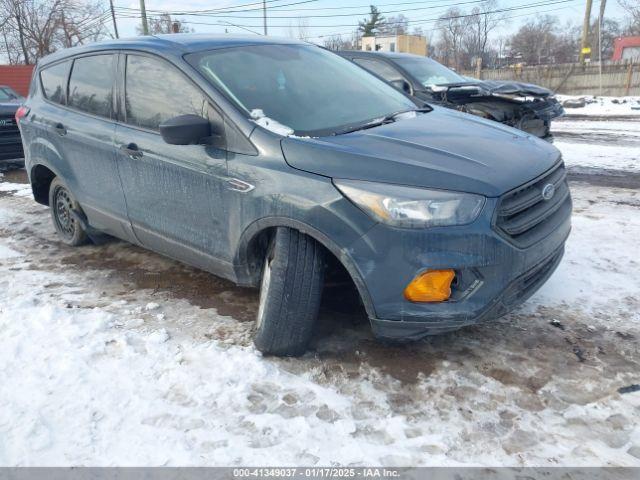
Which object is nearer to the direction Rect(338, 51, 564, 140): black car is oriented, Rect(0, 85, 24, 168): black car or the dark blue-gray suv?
the dark blue-gray suv

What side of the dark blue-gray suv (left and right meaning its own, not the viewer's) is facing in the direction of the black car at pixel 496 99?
left

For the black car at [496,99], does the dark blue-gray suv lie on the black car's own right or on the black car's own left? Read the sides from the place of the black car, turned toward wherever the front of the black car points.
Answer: on the black car's own right

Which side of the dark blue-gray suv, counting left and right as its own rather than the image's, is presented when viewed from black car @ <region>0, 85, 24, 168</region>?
back
